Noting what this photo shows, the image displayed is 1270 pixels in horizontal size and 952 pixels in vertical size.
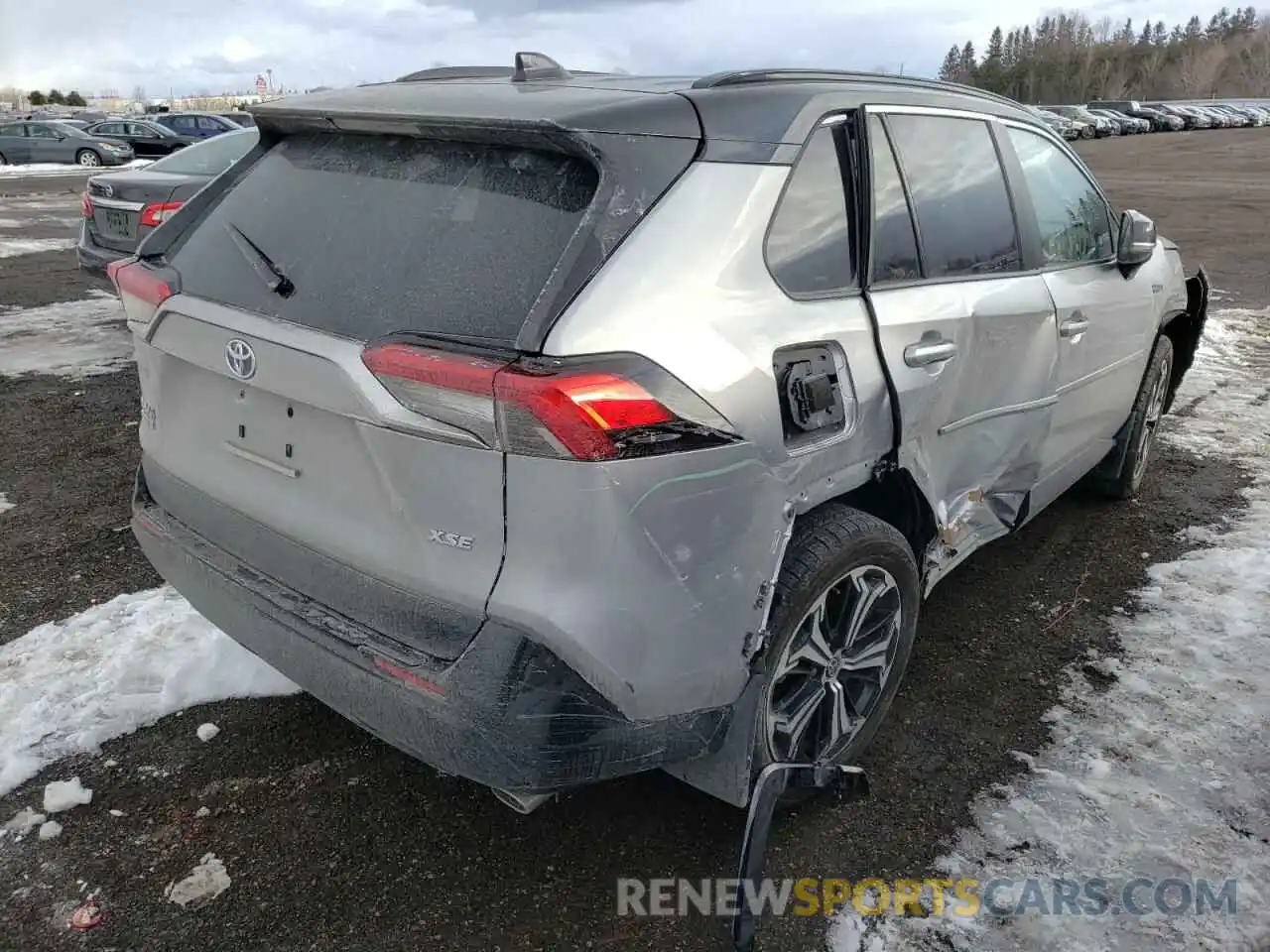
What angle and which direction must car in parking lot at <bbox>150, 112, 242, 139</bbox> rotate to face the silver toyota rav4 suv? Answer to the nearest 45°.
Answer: approximately 90° to its right

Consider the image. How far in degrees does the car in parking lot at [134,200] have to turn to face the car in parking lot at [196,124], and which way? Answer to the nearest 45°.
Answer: approximately 45° to its left

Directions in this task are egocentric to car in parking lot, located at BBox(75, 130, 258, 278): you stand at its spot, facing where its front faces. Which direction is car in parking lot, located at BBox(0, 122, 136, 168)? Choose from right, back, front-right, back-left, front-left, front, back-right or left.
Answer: front-left

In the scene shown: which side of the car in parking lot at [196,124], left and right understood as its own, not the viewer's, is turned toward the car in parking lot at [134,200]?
right

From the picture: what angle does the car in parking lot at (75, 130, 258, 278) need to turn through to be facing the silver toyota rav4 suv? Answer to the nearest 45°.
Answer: approximately 135° to its right

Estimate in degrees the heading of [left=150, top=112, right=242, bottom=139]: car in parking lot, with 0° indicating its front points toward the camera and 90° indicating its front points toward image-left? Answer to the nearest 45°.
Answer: approximately 270°

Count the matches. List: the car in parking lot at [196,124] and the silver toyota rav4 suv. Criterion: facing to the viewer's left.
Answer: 0

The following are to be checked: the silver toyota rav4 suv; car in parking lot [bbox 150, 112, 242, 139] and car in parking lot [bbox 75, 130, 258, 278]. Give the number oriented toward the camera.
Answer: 0

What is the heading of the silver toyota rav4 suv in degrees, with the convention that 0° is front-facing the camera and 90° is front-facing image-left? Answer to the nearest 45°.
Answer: approximately 225°

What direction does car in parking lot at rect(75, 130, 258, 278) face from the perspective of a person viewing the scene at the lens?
facing away from the viewer and to the right of the viewer

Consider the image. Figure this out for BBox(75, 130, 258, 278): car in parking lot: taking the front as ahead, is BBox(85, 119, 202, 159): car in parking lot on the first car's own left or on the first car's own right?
on the first car's own left

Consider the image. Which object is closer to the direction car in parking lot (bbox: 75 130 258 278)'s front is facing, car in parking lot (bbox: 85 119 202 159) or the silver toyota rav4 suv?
the car in parking lot
